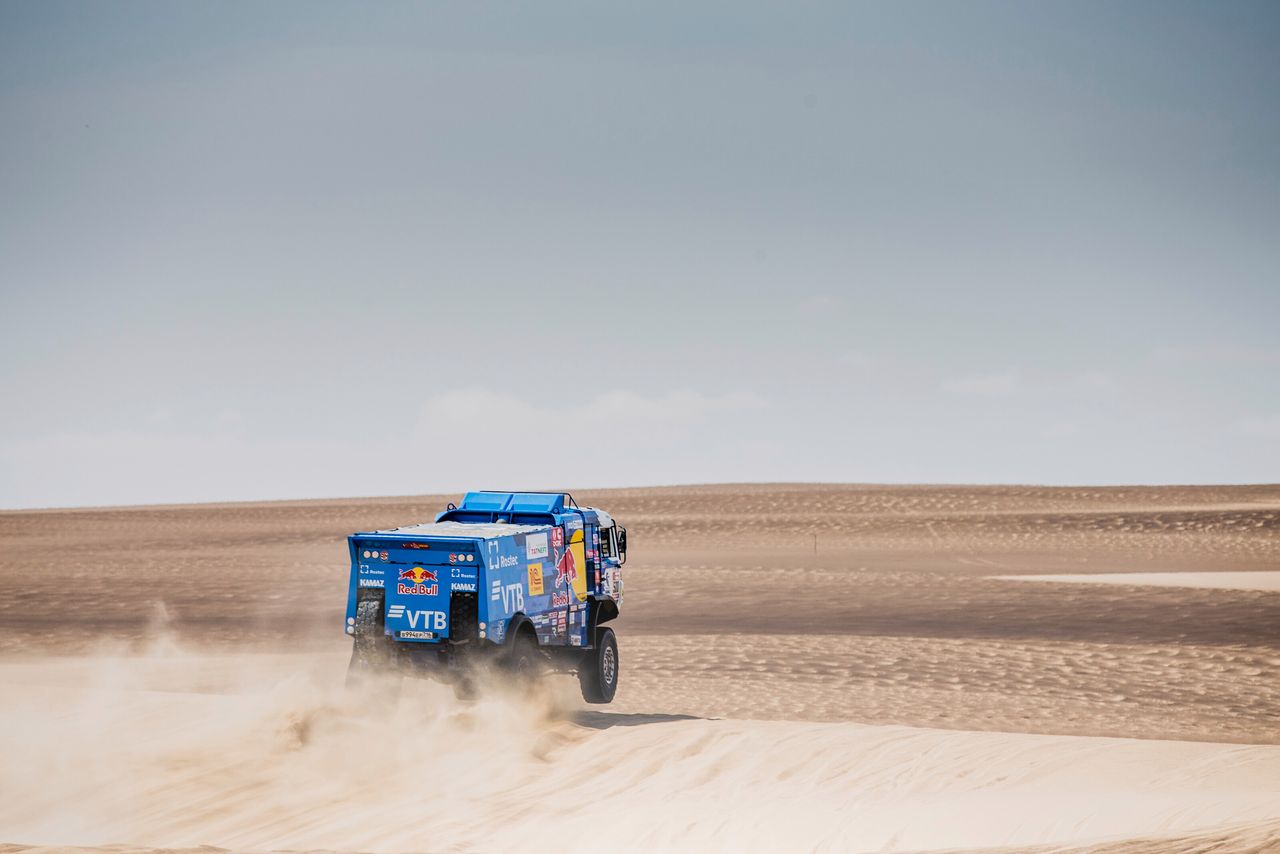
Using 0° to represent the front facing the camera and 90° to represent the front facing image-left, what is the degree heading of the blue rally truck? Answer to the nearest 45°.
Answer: approximately 225°
